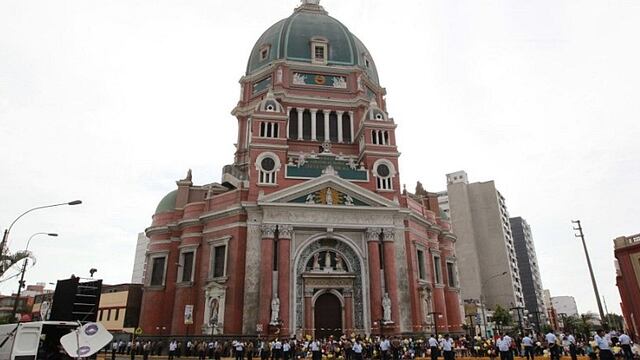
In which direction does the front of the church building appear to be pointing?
toward the camera

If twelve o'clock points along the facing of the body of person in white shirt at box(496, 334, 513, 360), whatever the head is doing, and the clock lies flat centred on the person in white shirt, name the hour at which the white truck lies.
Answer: The white truck is roughly at 8 o'clock from the person in white shirt.

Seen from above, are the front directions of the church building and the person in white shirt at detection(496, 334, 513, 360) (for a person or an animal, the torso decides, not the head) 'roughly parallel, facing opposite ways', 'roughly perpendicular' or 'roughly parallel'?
roughly parallel, facing opposite ways

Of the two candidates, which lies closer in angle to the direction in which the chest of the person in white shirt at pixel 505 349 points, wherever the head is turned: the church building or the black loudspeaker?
the church building

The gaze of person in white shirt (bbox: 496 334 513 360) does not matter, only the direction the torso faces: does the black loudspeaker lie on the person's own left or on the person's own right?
on the person's own left

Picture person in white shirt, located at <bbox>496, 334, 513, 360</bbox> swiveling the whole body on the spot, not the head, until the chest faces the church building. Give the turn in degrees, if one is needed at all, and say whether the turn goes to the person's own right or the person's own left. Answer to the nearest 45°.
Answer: approximately 45° to the person's own left

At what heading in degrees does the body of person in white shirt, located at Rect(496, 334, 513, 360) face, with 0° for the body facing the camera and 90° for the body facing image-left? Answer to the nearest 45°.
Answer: approximately 180°

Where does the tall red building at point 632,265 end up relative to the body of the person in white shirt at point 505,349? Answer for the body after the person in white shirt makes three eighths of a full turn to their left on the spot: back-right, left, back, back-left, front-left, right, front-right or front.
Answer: back

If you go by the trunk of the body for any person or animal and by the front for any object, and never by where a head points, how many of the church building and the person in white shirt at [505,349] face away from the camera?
1

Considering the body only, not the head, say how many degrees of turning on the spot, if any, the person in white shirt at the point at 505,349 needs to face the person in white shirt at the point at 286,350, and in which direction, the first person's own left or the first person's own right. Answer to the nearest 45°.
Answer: approximately 90° to the first person's own left

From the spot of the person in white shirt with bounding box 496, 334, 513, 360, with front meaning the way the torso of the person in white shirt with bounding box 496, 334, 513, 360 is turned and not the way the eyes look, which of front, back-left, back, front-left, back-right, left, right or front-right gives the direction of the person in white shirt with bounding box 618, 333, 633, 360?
right

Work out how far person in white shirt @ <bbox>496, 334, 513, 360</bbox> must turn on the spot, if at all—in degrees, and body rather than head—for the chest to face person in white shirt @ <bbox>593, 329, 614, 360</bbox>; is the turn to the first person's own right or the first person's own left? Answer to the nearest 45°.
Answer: approximately 90° to the first person's own right

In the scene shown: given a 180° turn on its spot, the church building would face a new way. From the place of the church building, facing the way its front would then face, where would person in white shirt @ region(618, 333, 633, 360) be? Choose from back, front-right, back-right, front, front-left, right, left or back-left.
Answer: back-right

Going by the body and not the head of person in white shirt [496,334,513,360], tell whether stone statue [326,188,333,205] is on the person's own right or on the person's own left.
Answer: on the person's own left
